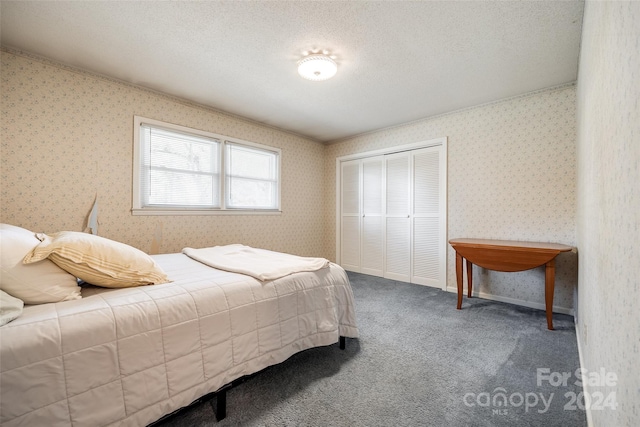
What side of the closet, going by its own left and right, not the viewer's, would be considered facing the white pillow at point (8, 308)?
front

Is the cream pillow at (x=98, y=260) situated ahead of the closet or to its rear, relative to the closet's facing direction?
ahead

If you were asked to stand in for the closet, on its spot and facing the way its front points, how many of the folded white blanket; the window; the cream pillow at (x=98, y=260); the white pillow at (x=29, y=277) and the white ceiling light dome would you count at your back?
0

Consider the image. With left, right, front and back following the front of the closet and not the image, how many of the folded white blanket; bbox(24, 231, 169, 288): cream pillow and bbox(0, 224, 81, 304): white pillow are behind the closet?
0

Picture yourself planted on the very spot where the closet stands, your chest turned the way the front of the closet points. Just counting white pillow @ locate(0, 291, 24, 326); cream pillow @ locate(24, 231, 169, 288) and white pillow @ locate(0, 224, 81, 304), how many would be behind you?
0

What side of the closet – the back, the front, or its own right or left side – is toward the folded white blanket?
front

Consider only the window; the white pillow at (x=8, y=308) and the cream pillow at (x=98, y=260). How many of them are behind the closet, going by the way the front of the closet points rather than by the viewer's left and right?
0

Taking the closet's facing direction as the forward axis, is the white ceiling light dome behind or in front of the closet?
in front

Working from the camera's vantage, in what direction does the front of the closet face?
facing the viewer and to the left of the viewer

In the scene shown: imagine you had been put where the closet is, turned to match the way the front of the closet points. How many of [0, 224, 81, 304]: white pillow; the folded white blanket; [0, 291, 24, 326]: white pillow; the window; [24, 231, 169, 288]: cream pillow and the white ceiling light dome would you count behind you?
0
